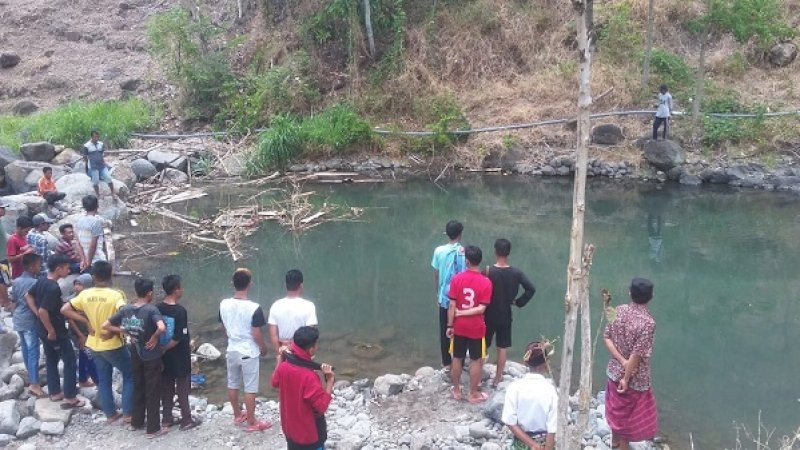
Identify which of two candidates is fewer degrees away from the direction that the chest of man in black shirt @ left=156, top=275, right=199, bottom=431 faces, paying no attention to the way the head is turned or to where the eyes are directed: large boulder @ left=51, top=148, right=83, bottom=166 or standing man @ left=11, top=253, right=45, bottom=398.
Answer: the large boulder

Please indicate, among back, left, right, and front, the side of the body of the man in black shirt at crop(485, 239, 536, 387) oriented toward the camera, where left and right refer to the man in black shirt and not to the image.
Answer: back

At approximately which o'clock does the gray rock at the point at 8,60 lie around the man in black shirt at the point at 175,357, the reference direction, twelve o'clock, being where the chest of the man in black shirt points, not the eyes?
The gray rock is roughly at 10 o'clock from the man in black shirt.

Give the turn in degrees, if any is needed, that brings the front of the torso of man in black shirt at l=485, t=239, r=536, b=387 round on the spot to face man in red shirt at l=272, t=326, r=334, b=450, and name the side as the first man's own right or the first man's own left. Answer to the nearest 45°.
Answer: approximately 135° to the first man's own left

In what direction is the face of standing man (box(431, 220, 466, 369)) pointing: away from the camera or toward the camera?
away from the camera

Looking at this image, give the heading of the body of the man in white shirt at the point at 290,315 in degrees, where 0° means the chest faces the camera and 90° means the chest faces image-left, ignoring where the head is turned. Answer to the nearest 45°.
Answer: approximately 180°

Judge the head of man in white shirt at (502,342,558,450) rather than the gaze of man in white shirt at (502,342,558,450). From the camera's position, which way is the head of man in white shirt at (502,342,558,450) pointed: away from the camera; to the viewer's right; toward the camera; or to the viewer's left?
away from the camera

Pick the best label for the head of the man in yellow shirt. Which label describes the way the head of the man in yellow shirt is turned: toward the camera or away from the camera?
away from the camera

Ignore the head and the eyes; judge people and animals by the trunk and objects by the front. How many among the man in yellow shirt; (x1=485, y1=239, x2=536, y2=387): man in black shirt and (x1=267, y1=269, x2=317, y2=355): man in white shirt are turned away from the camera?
3

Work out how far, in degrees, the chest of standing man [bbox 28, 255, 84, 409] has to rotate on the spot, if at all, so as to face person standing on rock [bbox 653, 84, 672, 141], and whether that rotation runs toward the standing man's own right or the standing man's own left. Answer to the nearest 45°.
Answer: approximately 45° to the standing man's own right

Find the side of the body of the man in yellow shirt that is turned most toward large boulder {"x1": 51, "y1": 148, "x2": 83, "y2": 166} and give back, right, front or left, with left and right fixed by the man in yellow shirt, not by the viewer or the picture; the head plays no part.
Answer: front

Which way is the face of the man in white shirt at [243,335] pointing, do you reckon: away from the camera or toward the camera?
away from the camera

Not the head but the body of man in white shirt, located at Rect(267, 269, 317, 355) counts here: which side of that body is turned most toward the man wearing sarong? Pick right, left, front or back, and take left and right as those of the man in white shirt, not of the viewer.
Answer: right

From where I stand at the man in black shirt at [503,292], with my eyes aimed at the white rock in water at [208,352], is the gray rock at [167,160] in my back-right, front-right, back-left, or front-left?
front-right

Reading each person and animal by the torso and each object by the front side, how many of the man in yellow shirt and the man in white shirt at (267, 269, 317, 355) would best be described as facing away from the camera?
2
